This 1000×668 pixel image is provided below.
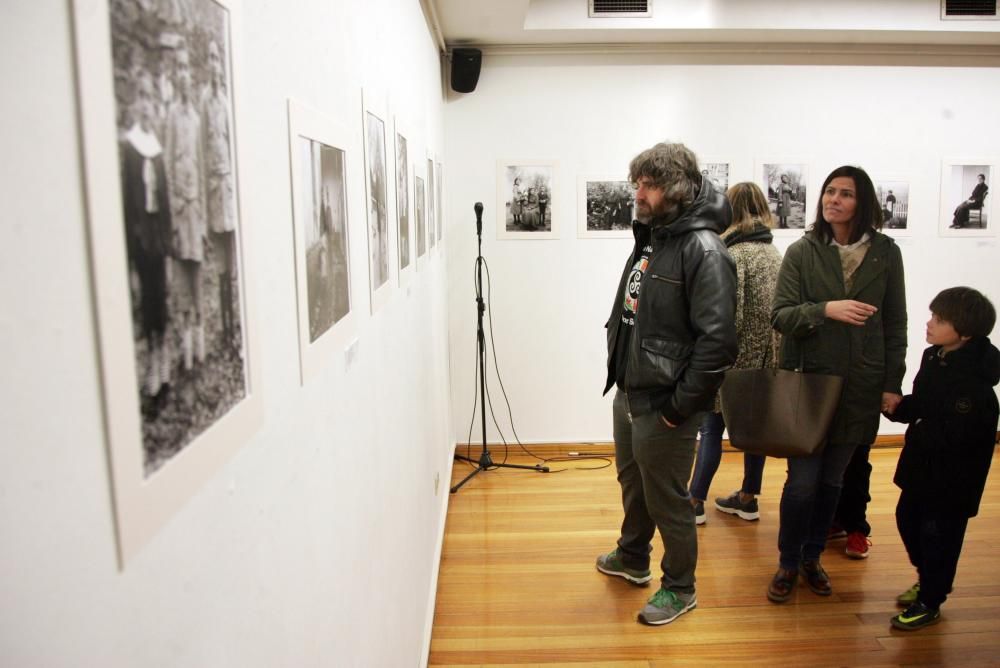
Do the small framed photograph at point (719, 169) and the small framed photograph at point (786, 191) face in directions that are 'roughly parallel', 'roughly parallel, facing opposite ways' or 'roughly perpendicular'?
roughly parallel

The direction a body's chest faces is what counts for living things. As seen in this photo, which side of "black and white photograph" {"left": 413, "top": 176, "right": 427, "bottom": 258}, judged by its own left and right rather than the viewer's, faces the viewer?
right

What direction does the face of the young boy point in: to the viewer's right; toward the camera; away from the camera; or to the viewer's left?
to the viewer's left

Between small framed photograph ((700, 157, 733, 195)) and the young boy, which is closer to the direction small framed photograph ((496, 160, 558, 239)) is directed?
the young boy

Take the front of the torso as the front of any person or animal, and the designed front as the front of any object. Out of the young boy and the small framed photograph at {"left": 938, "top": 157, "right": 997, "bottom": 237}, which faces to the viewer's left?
the young boy

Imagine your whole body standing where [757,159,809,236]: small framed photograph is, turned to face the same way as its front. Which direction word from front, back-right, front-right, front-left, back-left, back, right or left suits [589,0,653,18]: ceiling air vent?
front-right

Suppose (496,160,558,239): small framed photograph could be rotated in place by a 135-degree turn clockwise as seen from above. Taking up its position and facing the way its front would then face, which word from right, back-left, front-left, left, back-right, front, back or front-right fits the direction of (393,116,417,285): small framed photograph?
back-left

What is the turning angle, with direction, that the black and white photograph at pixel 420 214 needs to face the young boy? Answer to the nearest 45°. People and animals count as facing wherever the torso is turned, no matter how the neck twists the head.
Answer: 0° — it already faces them

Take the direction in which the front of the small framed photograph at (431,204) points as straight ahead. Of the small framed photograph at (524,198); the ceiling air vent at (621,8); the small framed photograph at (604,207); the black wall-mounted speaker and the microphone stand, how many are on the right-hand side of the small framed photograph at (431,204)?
0

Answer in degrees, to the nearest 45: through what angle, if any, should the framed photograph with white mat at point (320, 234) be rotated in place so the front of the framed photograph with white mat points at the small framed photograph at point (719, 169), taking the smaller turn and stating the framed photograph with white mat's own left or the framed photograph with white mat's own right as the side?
approximately 45° to the framed photograph with white mat's own left

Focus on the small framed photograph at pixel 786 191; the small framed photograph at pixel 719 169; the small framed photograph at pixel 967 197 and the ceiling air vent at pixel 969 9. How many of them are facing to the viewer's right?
0

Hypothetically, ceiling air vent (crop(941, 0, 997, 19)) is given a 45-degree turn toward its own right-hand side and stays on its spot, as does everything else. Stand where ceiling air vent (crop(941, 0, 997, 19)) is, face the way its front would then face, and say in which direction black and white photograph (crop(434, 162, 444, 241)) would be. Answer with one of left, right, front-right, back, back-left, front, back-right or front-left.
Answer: front

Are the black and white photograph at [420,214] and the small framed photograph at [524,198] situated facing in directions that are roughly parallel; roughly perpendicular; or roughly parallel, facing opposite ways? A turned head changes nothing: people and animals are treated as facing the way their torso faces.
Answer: roughly perpendicular

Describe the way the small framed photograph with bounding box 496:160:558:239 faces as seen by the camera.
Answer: facing the viewer

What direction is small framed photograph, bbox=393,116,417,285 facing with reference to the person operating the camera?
facing to the right of the viewer

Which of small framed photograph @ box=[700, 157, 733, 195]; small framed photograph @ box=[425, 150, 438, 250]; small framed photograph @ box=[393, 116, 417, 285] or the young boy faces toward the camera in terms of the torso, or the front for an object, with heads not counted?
small framed photograph @ box=[700, 157, 733, 195]

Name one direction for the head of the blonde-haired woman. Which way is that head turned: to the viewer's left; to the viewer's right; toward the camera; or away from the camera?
away from the camera
